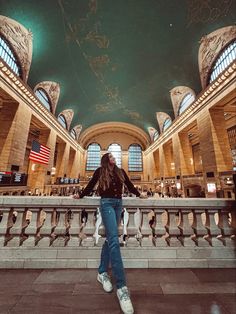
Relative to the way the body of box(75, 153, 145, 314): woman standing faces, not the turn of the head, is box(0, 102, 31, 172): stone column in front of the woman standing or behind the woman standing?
behind

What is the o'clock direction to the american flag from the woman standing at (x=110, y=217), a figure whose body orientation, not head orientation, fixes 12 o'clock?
The american flag is roughly at 5 o'clock from the woman standing.

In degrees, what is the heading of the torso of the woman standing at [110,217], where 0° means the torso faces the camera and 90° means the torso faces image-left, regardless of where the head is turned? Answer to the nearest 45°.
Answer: approximately 0°

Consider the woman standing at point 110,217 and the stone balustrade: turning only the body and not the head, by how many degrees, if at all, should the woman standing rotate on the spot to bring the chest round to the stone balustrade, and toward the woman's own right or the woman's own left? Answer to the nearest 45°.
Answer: approximately 180°

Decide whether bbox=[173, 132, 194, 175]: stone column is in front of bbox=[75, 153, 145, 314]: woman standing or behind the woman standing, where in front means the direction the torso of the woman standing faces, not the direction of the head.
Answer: behind

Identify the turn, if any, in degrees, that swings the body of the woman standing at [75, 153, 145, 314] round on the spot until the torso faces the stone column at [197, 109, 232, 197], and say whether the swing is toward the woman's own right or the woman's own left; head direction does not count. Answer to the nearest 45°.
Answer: approximately 135° to the woman's own left
